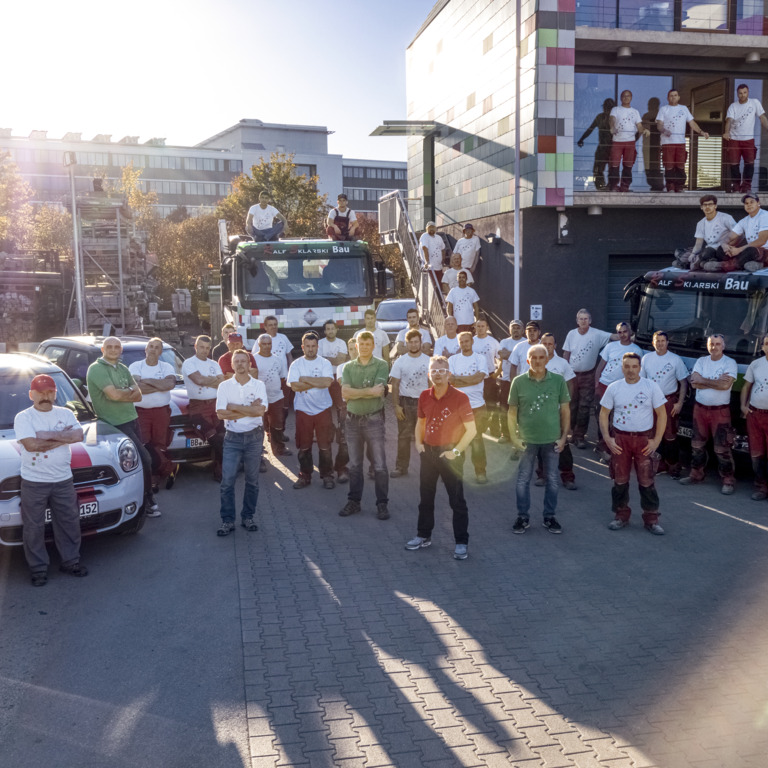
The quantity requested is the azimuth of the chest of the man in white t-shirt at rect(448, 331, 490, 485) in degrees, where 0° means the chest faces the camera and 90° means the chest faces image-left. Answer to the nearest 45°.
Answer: approximately 0°

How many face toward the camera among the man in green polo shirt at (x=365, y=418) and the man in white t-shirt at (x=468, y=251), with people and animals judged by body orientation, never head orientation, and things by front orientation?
2

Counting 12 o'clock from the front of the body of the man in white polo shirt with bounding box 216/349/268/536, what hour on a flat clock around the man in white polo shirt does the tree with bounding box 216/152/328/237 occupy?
The tree is roughly at 6 o'clock from the man in white polo shirt.

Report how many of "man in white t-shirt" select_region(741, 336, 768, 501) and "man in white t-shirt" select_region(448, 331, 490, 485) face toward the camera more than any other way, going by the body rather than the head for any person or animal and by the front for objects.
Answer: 2

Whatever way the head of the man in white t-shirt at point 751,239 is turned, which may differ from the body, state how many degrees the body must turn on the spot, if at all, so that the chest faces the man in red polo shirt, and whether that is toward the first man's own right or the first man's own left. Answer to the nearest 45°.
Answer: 0° — they already face them
